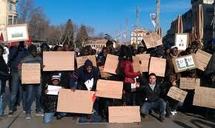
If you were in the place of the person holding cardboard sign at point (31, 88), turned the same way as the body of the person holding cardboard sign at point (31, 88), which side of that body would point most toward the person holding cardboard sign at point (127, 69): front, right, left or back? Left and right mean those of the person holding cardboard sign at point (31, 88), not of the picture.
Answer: left

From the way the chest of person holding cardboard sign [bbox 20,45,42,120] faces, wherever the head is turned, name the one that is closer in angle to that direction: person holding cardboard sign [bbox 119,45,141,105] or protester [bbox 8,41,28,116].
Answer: the person holding cardboard sign

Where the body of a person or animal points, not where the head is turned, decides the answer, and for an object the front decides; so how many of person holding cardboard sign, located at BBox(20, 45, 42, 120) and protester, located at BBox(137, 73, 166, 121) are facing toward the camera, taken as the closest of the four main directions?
2

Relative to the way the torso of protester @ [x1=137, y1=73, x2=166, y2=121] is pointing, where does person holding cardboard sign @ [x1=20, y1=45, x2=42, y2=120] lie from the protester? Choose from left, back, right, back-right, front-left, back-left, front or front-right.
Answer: right

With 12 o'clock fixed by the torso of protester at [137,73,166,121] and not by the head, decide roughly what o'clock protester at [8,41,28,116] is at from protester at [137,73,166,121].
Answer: protester at [8,41,28,116] is roughly at 3 o'clock from protester at [137,73,166,121].

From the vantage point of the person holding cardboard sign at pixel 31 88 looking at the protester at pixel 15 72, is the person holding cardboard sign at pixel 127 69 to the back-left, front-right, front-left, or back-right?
back-right

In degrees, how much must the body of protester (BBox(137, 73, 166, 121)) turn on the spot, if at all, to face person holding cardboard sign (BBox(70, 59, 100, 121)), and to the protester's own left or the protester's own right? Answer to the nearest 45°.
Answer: approximately 90° to the protester's own right

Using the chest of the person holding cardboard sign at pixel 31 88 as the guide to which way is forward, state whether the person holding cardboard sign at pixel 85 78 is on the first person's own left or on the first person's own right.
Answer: on the first person's own left

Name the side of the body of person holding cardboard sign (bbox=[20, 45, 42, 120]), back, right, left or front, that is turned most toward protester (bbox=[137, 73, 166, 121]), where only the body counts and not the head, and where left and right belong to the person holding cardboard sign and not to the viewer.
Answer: left
